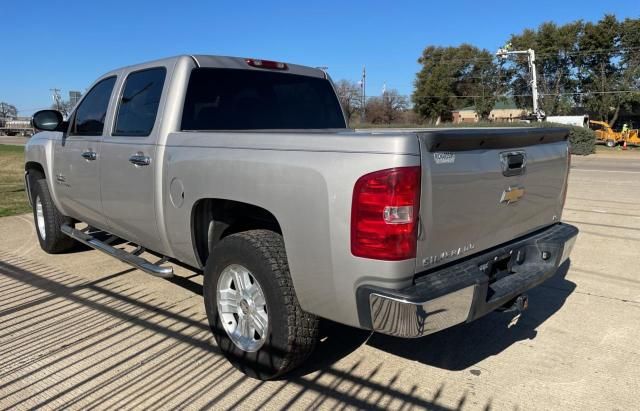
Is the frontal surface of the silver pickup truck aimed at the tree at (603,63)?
no

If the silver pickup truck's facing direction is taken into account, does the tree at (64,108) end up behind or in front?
in front

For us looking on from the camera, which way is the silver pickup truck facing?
facing away from the viewer and to the left of the viewer

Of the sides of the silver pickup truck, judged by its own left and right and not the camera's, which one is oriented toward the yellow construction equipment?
right

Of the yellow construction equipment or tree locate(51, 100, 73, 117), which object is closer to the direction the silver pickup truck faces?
the tree

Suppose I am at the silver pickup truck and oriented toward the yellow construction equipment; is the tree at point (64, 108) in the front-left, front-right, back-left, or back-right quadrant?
front-left
